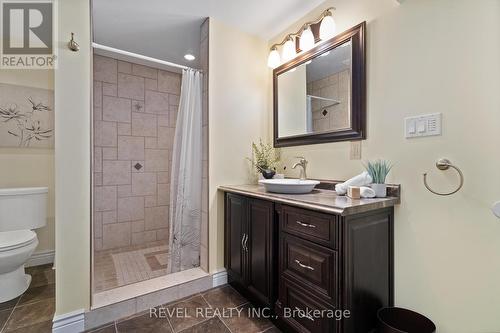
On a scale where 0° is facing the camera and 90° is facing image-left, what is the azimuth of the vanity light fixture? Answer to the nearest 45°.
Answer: approximately 45°

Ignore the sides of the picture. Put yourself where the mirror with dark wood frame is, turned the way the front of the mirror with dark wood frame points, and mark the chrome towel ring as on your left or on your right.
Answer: on your left

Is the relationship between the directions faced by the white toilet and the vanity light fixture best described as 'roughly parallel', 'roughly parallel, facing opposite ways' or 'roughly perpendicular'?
roughly perpendicular

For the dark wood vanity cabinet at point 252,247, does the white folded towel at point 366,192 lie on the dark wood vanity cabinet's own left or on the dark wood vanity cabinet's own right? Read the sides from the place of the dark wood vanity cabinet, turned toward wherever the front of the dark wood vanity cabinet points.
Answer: on the dark wood vanity cabinet's own left

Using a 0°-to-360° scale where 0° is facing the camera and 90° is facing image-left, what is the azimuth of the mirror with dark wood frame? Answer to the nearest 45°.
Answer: approximately 45°

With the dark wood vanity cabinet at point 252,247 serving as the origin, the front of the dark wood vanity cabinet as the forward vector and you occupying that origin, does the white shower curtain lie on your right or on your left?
on your right

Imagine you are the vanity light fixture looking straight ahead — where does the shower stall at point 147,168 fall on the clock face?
The shower stall is roughly at 2 o'clock from the vanity light fixture.
